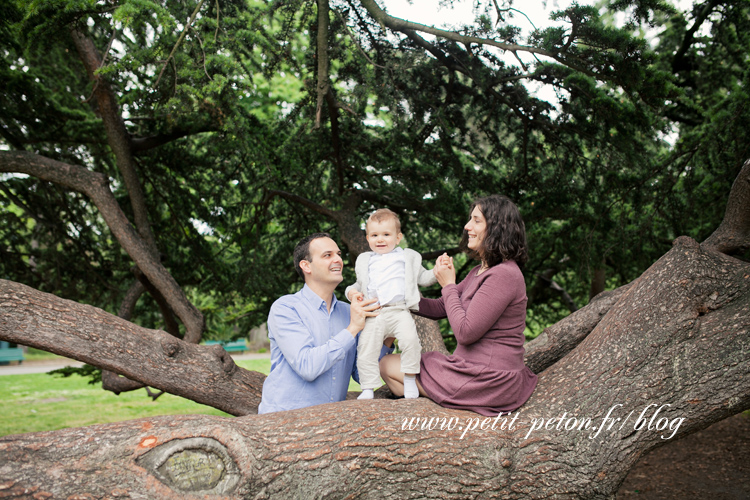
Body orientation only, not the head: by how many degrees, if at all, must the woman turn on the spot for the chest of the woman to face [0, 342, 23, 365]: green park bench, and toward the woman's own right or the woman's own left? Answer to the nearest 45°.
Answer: approximately 45° to the woman's own right

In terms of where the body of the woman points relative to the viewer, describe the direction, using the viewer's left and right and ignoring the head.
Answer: facing to the left of the viewer

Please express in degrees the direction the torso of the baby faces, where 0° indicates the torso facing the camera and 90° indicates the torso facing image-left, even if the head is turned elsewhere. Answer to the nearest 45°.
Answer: approximately 0°

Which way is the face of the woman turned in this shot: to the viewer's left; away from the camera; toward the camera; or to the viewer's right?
to the viewer's left
